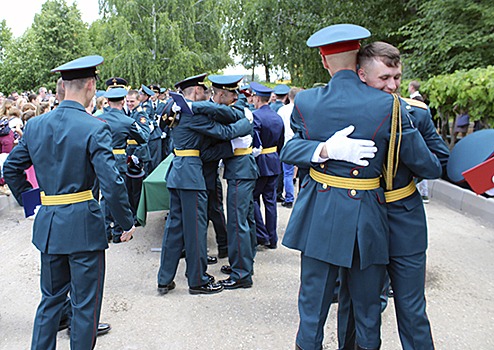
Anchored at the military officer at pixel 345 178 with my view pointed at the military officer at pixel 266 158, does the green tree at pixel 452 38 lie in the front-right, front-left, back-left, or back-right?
front-right

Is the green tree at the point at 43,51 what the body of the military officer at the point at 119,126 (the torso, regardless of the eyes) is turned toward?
yes

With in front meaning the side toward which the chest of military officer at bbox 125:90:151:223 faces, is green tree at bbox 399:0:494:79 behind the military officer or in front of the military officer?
behind

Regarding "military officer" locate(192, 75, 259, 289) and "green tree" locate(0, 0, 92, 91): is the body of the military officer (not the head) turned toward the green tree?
no

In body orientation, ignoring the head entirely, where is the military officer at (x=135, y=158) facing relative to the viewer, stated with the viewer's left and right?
facing the viewer and to the left of the viewer

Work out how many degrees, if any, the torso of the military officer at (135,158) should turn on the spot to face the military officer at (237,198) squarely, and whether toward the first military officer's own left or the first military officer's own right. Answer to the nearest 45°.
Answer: approximately 45° to the first military officer's own left

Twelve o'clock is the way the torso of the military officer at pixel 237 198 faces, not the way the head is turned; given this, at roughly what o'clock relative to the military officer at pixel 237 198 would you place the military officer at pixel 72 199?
the military officer at pixel 72 199 is roughly at 10 o'clock from the military officer at pixel 237 198.

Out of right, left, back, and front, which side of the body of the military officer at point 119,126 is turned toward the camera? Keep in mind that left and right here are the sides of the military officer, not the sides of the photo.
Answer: back

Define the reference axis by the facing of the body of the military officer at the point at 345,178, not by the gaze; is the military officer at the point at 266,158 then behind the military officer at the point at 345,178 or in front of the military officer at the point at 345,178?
in front

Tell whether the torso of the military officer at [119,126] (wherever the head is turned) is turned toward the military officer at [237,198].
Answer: no

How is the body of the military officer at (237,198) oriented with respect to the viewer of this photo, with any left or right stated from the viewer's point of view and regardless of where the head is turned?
facing to the left of the viewer

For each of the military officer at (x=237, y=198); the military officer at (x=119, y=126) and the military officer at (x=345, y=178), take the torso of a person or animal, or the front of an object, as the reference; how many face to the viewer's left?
1

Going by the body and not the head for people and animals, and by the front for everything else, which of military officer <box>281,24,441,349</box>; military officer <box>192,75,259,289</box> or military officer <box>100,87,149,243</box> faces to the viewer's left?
military officer <box>192,75,259,289</box>

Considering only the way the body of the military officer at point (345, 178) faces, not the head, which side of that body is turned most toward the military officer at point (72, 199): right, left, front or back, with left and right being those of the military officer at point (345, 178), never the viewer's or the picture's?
left

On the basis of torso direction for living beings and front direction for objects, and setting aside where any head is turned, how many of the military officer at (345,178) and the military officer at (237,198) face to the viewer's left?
1

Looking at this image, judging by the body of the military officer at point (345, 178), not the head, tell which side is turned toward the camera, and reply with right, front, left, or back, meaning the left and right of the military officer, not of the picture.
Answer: back
